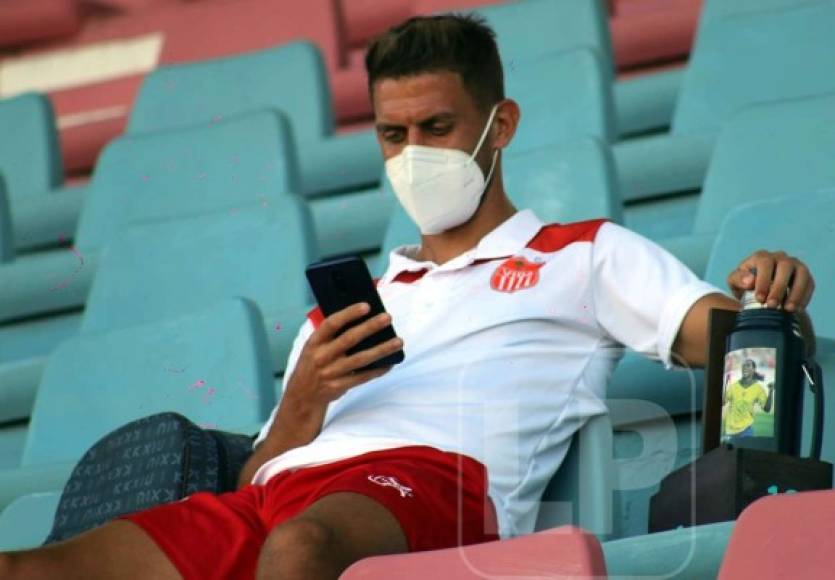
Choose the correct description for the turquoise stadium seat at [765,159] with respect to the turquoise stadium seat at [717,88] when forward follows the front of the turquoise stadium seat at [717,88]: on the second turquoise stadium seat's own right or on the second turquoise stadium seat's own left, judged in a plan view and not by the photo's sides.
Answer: on the second turquoise stadium seat's own left

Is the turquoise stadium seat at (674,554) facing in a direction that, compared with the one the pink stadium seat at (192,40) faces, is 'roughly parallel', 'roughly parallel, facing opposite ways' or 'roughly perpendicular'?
roughly parallel

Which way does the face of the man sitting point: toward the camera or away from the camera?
toward the camera

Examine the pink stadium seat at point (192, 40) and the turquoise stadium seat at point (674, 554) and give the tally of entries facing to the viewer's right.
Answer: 0

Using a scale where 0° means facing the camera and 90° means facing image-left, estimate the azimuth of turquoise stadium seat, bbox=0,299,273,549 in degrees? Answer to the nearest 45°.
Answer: approximately 45°

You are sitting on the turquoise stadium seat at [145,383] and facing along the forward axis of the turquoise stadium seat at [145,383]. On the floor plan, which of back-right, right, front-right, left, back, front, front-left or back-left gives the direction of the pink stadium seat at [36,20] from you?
back-right

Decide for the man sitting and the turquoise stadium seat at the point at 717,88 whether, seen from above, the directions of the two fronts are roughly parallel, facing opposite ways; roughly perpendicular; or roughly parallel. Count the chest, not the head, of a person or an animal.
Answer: roughly parallel

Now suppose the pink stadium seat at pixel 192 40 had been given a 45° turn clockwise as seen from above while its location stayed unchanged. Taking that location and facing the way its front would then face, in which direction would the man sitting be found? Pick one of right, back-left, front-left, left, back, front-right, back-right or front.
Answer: left

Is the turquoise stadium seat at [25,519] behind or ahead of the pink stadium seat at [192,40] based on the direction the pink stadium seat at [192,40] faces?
ahead

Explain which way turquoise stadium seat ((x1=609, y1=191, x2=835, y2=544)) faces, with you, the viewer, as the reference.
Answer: facing the viewer and to the left of the viewer

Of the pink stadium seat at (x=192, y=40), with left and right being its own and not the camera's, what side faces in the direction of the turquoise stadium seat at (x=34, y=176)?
front

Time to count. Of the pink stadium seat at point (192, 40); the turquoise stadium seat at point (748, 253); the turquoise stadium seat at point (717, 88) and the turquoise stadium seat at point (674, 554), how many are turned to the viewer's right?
0

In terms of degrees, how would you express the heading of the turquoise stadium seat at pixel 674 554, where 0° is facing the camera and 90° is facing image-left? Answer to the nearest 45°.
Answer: approximately 45°

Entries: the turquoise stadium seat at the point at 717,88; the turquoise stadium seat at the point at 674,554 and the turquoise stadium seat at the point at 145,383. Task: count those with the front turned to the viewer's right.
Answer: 0
